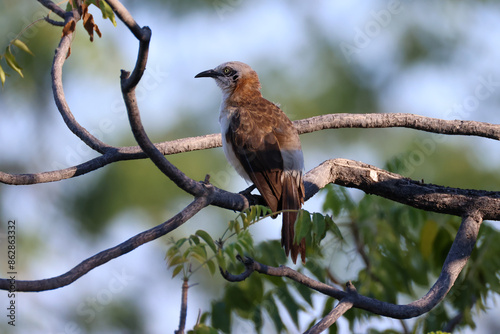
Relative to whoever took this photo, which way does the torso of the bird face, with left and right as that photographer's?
facing away from the viewer and to the left of the viewer
